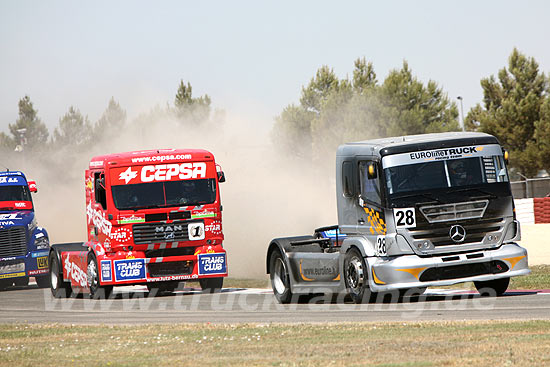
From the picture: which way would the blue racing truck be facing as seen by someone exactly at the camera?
facing the viewer

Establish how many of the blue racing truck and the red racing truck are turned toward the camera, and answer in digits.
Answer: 2

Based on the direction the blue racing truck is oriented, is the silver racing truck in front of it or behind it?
in front

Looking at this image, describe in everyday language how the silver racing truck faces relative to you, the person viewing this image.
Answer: facing the viewer and to the right of the viewer

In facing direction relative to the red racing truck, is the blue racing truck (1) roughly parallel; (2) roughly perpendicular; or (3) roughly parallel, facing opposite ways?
roughly parallel

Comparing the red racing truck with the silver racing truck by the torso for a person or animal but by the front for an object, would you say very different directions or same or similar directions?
same or similar directions

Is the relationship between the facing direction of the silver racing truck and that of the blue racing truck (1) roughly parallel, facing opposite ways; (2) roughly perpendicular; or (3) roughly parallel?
roughly parallel

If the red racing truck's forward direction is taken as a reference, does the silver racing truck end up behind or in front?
in front

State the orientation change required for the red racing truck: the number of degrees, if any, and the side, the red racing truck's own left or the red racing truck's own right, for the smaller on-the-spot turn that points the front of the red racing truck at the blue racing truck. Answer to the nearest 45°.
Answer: approximately 135° to the red racing truck's own right
